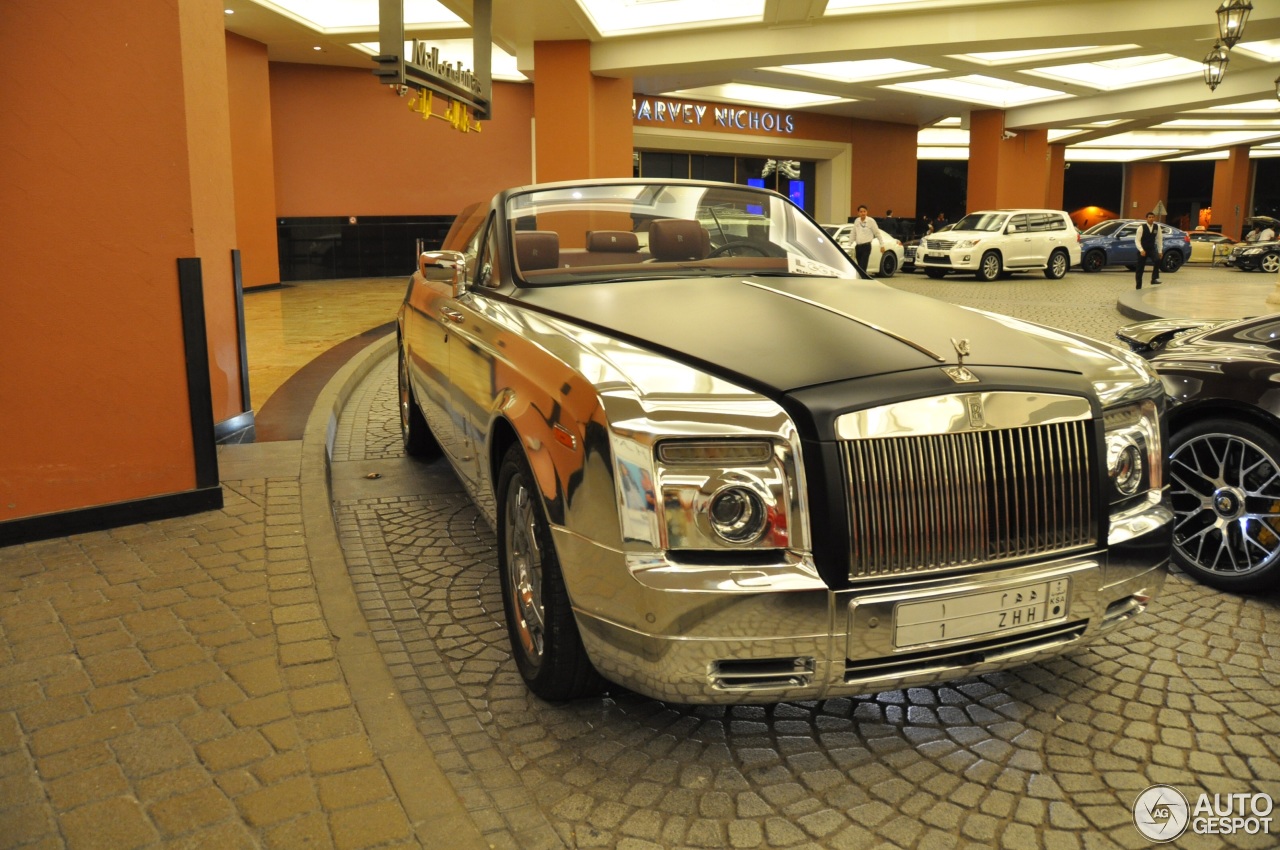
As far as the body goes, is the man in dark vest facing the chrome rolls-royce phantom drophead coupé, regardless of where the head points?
yes

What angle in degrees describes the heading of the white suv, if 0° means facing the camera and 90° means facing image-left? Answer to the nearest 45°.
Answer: approximately 45°

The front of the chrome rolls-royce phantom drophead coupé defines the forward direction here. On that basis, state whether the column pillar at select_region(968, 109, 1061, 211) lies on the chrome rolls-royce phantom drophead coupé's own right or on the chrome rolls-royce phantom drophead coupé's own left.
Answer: on the chrome rolls-royce phantom drophead coupé's own left

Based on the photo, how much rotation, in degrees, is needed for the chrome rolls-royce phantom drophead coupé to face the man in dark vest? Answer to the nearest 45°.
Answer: approximately 135° to its left

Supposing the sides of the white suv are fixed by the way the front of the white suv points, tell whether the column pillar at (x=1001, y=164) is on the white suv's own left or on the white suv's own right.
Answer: on the white suv's own right

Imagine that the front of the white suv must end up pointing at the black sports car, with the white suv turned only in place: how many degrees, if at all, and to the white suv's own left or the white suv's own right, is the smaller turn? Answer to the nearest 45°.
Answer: approximately 45° to the white suv's own left

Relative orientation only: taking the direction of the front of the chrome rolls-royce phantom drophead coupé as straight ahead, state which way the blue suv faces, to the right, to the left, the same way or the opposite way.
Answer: to the right

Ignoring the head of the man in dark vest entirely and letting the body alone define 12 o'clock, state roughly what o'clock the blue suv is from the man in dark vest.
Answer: The blue suv is roughly at 6 o'clock from the man in dark vest.

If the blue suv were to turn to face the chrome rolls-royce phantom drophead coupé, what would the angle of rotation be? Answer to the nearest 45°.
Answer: approximately 45° to its left

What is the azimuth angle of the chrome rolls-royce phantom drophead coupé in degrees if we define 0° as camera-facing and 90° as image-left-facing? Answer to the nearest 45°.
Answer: approximately 315°

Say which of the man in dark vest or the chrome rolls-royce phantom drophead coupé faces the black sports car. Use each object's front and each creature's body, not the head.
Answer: the man in dark vest
